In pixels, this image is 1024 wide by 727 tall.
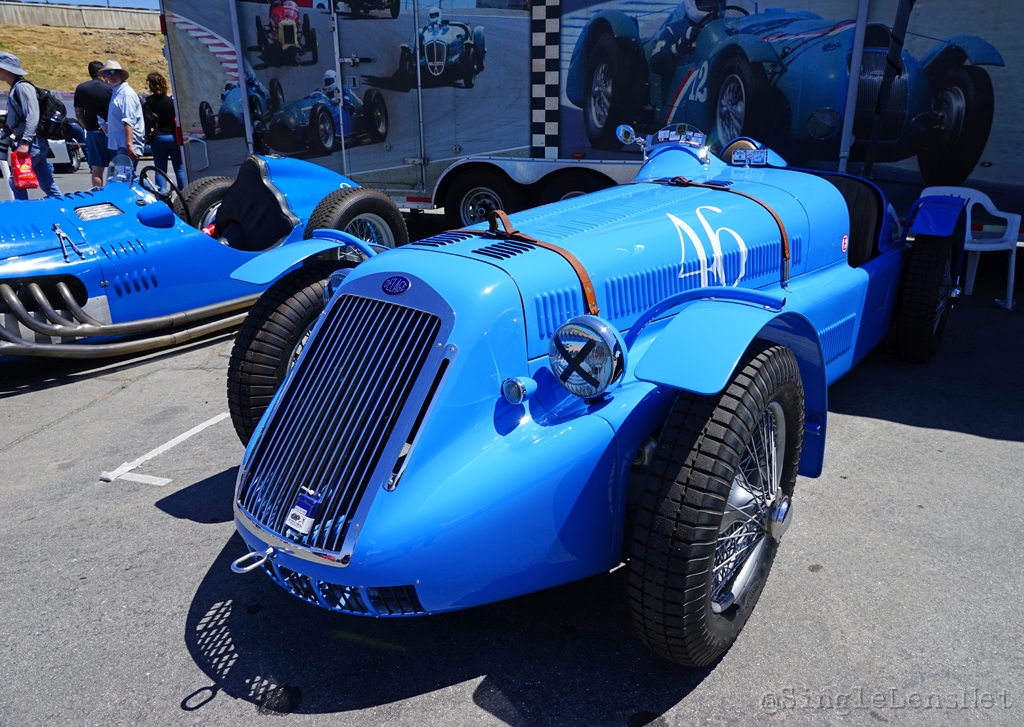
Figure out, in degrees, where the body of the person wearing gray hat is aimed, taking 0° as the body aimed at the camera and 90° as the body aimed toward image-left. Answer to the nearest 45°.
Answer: approximately 90°

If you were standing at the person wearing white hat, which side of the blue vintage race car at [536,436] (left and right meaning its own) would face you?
right

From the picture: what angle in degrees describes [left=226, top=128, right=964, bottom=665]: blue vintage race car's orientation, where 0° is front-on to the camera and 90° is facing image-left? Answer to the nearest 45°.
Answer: approximately 45°

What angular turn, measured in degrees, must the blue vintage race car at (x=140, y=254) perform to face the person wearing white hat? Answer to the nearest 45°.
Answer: approximately 135° to its right
